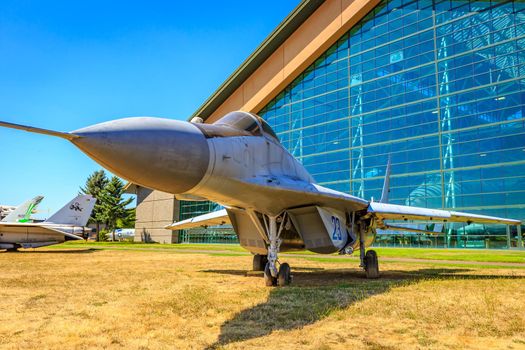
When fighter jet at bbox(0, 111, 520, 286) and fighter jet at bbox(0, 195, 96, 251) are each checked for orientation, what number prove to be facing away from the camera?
0

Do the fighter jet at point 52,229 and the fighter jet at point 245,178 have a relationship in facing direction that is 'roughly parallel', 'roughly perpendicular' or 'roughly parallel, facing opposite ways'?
roughly parallel

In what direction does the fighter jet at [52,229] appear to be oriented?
to the viewer's left

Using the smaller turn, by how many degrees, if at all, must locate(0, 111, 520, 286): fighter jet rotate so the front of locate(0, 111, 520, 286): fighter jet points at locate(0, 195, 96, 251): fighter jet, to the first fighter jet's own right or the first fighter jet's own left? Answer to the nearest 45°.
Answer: approximately 90° to the first fighter jet's own right

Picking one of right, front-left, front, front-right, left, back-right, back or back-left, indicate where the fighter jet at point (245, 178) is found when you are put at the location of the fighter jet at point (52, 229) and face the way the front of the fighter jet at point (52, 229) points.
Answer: left

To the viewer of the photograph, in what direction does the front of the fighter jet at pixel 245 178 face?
facing the viewer and to the left of the viewer

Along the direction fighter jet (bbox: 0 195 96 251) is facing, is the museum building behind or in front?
behind

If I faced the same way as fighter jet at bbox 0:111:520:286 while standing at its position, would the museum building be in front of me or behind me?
behind
